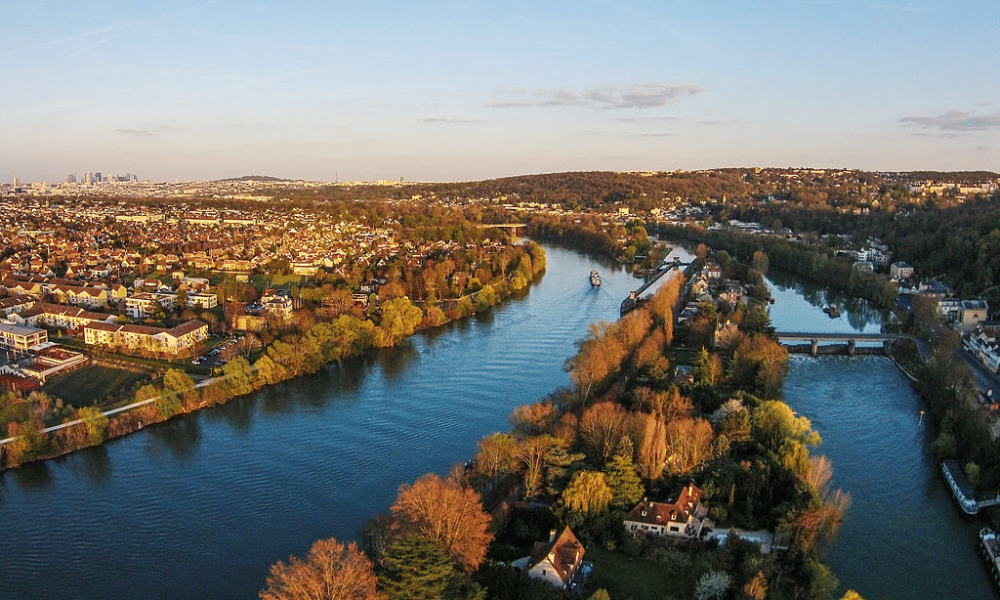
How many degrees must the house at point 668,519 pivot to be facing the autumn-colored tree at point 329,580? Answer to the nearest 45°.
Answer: approximately 45° to its right

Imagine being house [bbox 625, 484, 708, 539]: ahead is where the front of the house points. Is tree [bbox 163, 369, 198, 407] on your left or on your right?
on your right

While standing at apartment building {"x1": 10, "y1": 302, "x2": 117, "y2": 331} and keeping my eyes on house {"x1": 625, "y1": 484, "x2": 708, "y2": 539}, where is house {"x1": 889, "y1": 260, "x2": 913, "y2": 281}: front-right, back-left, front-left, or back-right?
front-left

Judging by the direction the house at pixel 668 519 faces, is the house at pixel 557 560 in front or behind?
in front

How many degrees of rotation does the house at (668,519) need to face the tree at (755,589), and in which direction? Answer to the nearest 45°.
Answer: approximately 45° to its left

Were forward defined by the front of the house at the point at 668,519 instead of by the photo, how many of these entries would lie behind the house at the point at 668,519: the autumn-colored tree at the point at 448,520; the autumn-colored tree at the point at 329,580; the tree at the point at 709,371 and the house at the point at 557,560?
1

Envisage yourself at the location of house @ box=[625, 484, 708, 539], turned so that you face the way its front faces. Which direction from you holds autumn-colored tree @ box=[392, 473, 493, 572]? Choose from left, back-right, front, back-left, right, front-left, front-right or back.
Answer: front-right

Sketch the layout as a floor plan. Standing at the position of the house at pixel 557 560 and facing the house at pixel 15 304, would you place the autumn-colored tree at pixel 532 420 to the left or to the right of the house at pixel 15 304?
right

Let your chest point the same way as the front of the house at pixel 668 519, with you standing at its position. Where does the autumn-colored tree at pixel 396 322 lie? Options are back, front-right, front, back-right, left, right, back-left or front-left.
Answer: back-right

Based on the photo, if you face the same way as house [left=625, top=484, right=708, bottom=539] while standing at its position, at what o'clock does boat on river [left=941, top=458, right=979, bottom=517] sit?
The boat on river is roughly at 8 o'clock from the house.

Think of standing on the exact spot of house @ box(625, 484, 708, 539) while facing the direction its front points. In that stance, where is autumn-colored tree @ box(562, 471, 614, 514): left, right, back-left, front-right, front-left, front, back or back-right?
right

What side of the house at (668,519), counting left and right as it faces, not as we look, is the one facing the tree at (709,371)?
back

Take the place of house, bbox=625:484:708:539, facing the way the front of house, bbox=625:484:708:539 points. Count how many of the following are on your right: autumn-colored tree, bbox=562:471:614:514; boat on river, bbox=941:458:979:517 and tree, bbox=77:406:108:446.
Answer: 2

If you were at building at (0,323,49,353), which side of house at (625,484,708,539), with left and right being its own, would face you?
right

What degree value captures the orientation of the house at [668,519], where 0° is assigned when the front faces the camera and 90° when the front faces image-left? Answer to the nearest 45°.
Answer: approximately 0°

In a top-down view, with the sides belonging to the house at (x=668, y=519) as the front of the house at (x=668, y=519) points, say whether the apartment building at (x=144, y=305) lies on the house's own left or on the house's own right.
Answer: on the house's own right
